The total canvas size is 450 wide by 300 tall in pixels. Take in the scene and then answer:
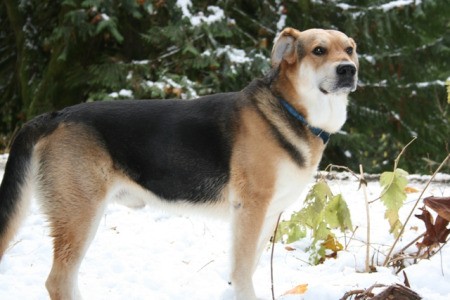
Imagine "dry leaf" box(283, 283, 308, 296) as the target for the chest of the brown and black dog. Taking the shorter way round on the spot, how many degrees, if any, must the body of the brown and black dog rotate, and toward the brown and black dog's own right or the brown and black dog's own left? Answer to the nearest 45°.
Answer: approximately 45° to the brown and black dog's own right

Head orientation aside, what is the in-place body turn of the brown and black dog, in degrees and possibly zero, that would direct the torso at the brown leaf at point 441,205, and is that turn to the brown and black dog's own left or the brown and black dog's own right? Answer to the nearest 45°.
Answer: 0° — it already faces it

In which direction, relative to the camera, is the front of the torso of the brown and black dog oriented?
to the viewer's right

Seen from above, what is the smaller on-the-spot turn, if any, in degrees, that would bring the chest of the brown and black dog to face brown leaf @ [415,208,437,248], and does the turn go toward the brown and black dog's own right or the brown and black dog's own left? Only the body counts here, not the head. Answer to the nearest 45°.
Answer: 0° — it already faces it

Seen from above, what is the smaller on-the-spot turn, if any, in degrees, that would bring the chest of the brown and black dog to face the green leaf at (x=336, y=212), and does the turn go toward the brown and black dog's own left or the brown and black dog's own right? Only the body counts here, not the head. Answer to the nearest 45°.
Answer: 0° — it already faces it
